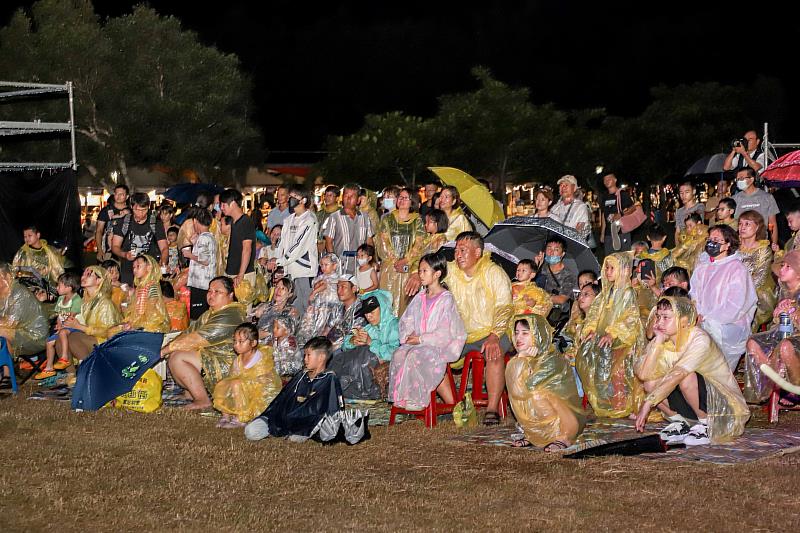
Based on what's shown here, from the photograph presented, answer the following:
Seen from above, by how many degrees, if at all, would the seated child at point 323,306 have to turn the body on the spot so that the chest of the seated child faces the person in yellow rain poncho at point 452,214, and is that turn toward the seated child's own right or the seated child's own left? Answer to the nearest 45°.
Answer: approximately 180°

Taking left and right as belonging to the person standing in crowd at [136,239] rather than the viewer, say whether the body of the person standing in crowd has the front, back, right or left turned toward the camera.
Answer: front

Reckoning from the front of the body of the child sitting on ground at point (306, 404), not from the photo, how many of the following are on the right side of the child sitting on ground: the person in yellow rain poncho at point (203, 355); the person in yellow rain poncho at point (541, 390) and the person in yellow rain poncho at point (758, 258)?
1

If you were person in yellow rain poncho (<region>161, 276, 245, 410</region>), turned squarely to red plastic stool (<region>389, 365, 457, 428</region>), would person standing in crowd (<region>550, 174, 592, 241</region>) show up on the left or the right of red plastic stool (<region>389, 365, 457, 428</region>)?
left

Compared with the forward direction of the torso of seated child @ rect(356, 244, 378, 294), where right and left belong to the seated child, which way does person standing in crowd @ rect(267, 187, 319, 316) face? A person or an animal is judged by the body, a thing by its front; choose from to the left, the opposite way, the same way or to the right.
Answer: the same way

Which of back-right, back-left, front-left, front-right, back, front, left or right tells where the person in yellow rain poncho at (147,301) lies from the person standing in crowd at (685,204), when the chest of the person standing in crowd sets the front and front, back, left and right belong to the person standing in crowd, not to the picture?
front

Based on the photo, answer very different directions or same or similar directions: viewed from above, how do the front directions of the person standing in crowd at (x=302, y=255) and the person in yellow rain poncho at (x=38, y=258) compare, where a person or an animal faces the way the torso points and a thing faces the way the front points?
same or similar directions

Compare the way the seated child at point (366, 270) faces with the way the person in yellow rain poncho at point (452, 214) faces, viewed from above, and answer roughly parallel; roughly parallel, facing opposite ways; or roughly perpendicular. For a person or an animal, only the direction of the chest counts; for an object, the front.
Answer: roughly parallel

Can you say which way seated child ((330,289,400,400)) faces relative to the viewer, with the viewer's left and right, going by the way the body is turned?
facing the viewer and to the left of the viewer

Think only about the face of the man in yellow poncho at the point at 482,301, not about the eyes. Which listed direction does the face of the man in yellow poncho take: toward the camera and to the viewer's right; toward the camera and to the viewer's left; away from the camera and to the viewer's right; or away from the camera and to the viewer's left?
toward the camera and to the viewer's left

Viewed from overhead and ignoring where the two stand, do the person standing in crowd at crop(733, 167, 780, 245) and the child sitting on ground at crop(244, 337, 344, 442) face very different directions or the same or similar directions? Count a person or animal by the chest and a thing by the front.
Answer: same or similar directions

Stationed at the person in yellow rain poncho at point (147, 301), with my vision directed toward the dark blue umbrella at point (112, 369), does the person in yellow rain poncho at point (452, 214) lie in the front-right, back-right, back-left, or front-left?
back-left

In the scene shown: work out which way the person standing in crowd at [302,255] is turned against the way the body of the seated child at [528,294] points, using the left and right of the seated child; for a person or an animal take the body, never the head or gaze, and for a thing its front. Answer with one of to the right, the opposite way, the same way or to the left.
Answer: the same way

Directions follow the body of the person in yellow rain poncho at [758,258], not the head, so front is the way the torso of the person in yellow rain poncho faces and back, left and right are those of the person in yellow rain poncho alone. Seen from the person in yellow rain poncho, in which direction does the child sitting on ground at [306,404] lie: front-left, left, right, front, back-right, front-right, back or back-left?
front

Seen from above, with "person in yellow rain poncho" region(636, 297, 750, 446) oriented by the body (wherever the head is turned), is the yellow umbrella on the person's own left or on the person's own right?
on the person's own right

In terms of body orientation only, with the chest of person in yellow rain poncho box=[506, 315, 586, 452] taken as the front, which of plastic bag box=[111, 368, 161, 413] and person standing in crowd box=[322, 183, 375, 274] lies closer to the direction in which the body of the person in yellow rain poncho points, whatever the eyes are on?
the plastic bag

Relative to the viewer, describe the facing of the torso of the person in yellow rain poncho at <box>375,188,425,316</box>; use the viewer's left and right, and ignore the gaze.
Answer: facing the viewer
